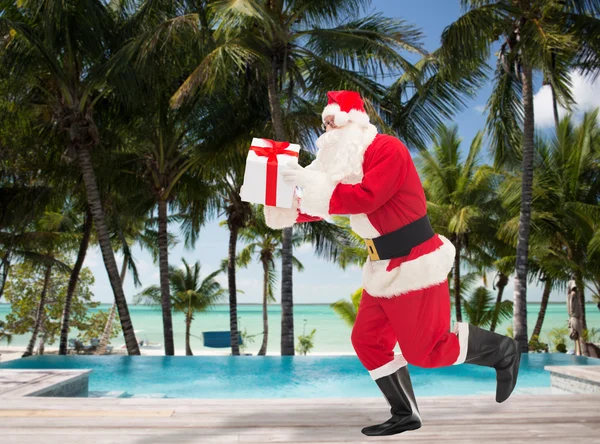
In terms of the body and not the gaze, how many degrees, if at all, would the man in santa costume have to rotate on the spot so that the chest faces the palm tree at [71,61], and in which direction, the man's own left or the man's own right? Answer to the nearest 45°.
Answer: approximately 45° to the man's own right

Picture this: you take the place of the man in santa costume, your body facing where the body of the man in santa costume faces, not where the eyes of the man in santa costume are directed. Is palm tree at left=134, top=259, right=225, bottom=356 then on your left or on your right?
on your right

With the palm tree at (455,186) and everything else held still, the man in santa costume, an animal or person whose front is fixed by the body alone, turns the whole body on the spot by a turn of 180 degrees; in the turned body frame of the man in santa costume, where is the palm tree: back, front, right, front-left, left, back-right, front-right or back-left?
left

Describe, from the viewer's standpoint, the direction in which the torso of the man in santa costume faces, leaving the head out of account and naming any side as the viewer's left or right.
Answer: facing to the left of the viewer

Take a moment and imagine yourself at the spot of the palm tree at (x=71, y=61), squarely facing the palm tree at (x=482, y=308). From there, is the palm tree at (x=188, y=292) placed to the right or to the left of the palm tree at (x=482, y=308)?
left

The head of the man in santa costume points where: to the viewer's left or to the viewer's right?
to the viewer's left

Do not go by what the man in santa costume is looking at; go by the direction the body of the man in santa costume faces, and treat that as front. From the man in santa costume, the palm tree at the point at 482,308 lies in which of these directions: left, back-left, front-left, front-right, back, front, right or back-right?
right

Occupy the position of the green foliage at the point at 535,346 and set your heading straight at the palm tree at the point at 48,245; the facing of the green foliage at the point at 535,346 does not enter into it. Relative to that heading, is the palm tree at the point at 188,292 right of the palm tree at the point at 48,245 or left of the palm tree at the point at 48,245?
right

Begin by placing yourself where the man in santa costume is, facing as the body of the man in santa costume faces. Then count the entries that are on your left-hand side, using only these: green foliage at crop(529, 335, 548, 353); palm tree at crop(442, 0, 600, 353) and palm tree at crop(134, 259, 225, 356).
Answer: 0

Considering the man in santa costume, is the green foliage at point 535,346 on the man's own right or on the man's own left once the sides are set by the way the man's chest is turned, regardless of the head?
on the man's own right
